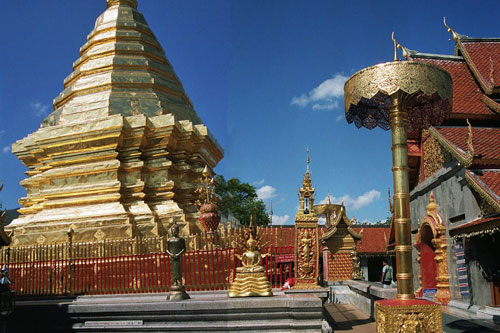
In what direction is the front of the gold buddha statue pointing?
toward the camera

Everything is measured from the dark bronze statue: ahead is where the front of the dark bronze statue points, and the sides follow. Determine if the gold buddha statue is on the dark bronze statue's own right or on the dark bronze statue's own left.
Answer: on the dark bronze statue's own left

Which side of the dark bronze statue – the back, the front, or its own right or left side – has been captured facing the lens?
front

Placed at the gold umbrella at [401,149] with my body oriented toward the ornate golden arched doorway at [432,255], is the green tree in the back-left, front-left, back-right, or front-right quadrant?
front-left

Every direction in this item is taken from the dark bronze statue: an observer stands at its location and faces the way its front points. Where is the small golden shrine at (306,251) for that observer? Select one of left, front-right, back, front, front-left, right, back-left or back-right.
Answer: left

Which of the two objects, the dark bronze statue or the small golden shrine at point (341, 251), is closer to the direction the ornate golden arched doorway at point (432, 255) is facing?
the dark bronze statue

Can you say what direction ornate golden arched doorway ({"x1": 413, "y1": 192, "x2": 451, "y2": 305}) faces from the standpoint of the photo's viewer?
facing the viewer and to the left of the viewer

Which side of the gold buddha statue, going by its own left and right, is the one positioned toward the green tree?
back

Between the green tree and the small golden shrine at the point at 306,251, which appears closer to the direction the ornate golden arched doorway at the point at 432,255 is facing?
the small golden shrine

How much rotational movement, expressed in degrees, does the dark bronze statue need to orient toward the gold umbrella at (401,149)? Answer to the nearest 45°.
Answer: approximately 45° to its left

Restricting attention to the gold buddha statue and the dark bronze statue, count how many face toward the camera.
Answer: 2

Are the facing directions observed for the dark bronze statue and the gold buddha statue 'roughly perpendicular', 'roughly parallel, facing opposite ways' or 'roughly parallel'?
roughly parallel

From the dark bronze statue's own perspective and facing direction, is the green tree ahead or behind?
behind
